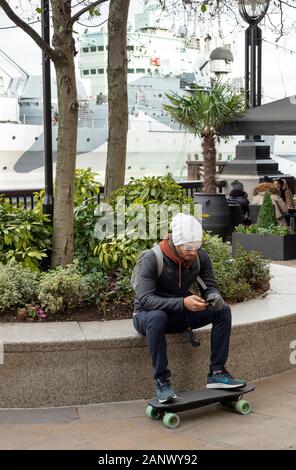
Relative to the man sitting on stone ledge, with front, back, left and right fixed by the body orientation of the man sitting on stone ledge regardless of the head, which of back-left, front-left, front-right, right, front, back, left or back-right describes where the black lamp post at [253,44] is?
back-left

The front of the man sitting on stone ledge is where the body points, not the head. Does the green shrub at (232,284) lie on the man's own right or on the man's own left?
on the man's own left

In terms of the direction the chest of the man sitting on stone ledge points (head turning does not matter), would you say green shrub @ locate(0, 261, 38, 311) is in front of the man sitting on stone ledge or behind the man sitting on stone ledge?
behind

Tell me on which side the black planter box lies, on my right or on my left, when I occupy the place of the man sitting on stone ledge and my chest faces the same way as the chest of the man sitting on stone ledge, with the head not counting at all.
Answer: on my left

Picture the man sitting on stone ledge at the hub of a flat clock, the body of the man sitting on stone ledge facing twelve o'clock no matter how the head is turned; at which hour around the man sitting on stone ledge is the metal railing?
The metal railing is roughly at 7 o'clock from the man sitting on stone ledge.

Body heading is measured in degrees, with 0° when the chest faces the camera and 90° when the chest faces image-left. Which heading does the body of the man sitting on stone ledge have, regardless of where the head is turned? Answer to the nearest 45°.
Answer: approximately 315°

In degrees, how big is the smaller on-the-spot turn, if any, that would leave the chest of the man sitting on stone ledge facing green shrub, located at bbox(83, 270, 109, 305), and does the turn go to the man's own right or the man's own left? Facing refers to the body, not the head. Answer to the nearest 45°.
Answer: approximately 180°

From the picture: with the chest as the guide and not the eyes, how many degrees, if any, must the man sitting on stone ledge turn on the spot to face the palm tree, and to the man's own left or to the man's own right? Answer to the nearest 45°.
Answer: approximately 135° to the man's own left

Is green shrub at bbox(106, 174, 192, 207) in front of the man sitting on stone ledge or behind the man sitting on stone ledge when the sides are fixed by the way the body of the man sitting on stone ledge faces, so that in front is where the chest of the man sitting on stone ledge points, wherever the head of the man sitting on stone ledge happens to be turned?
behind

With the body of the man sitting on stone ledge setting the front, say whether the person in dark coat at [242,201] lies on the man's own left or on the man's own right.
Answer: on the man's own left

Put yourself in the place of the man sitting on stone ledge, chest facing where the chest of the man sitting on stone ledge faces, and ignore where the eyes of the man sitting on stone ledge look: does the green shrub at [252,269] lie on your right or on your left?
on your left
